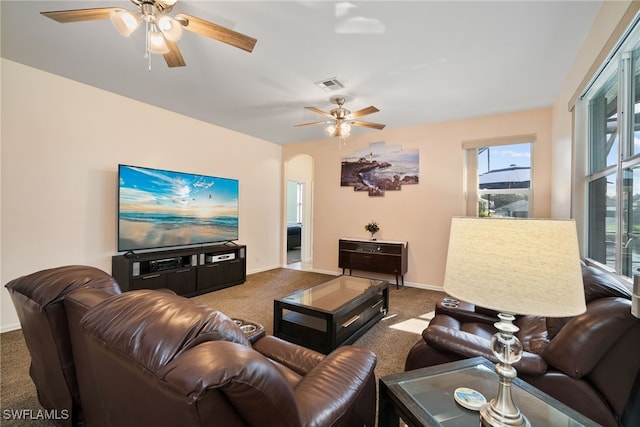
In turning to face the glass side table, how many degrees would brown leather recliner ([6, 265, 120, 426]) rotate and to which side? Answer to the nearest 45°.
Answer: approximately 90° to its right

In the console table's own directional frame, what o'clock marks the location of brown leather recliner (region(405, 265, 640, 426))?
The brown leather recliner is roughly at 10 o'clock from the console table.

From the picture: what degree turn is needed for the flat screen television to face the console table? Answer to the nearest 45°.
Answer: approximately 45° to its left

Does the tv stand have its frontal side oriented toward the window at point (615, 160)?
yes

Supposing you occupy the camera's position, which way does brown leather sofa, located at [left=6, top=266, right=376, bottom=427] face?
facing away from the viewer and to the right of the viewer

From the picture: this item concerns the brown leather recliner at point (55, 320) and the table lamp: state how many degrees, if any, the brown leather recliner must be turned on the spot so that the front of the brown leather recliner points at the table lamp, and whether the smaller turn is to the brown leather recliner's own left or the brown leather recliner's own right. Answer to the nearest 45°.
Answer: approximately 90° to the brown leather recliner's own right

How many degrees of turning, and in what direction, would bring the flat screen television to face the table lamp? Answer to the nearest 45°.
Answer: approximately 45° to its right

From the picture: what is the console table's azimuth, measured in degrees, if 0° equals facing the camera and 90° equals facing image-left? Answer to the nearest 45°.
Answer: approximately 45°

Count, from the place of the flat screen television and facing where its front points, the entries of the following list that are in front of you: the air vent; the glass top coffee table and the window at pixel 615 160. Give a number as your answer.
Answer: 3
